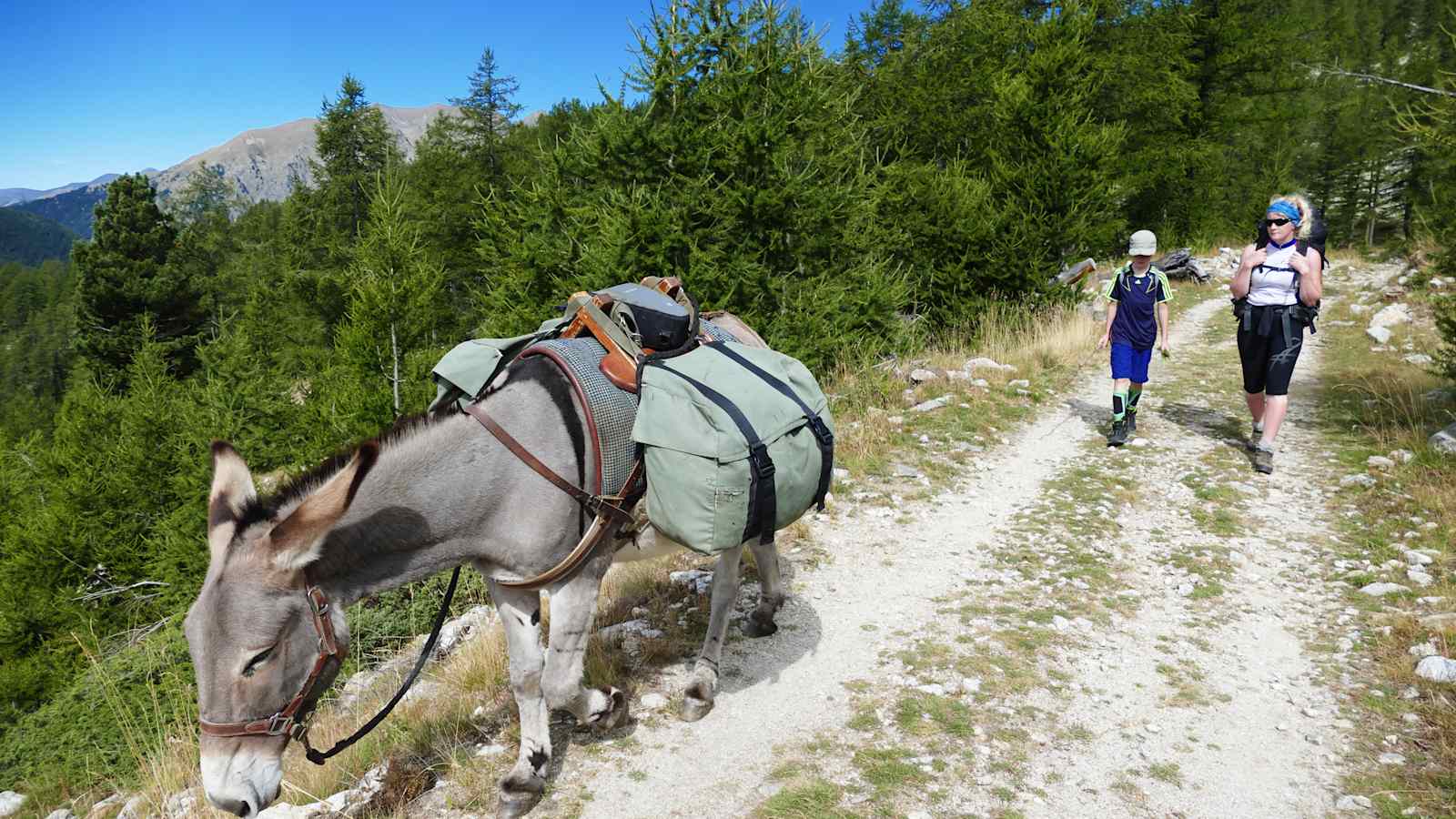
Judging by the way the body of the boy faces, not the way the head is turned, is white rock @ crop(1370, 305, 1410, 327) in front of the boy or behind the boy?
behind

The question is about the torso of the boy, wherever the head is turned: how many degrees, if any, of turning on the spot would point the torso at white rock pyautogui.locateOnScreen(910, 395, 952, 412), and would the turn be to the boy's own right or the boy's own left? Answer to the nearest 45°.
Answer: approximately 90° to the boy's own right

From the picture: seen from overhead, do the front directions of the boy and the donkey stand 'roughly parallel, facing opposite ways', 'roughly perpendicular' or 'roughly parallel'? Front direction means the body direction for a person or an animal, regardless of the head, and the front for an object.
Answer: roughly parallel

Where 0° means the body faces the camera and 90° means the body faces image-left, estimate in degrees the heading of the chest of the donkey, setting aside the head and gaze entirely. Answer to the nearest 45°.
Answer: approximately 45°

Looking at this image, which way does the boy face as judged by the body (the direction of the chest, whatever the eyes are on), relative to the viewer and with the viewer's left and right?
facing the viewer

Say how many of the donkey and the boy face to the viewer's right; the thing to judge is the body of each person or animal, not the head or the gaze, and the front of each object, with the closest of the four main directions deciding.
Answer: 0

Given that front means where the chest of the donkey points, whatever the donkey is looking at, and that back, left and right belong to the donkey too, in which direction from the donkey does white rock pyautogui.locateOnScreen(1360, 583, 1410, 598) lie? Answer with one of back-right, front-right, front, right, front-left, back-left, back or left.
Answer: back-left

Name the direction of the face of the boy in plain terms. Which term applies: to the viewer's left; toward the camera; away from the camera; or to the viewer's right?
toward the camera
